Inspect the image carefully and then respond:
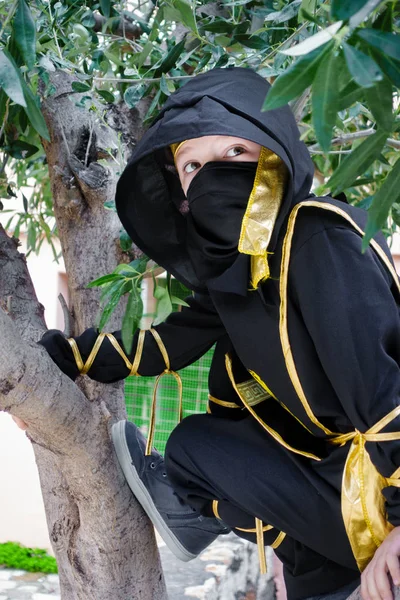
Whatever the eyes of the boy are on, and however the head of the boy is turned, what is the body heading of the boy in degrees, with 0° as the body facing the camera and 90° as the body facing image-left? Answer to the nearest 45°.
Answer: approximately 45°
